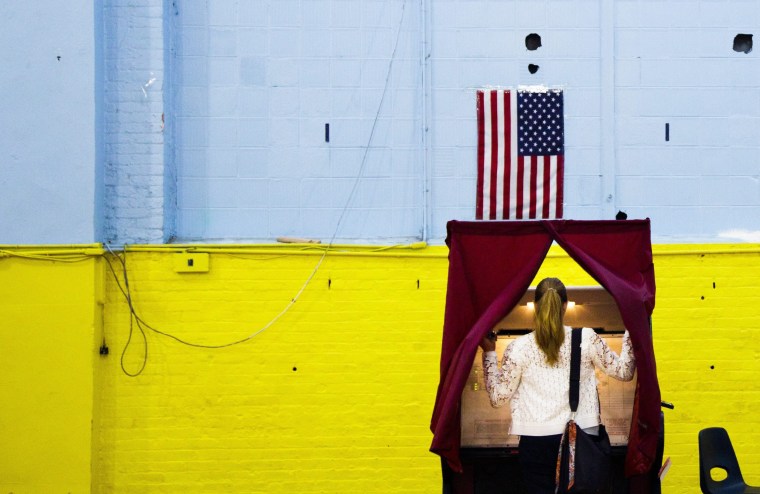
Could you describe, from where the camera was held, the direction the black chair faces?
facing the viewer and to the right of the viewer

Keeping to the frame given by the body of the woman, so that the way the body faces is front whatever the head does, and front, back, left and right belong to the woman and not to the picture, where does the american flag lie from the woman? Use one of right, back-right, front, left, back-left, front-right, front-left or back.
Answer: front

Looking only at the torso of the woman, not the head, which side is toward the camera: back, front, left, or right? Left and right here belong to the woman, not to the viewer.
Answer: back

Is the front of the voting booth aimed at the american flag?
no

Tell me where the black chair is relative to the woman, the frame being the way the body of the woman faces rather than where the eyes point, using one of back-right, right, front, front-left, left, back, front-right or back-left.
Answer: front-right

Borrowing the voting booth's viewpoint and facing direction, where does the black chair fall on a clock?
The black chair is roughly at 8 o'clock from the voting booth.

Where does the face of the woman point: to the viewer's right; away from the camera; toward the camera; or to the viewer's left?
away from the camera

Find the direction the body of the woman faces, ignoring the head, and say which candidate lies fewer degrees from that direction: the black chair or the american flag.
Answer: the american flag

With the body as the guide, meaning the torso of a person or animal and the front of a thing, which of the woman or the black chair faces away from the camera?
the woman

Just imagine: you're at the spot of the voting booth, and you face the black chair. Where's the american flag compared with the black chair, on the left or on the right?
left

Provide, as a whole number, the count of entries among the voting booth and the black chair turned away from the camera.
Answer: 0

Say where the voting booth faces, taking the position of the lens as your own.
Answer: facing the viewer
